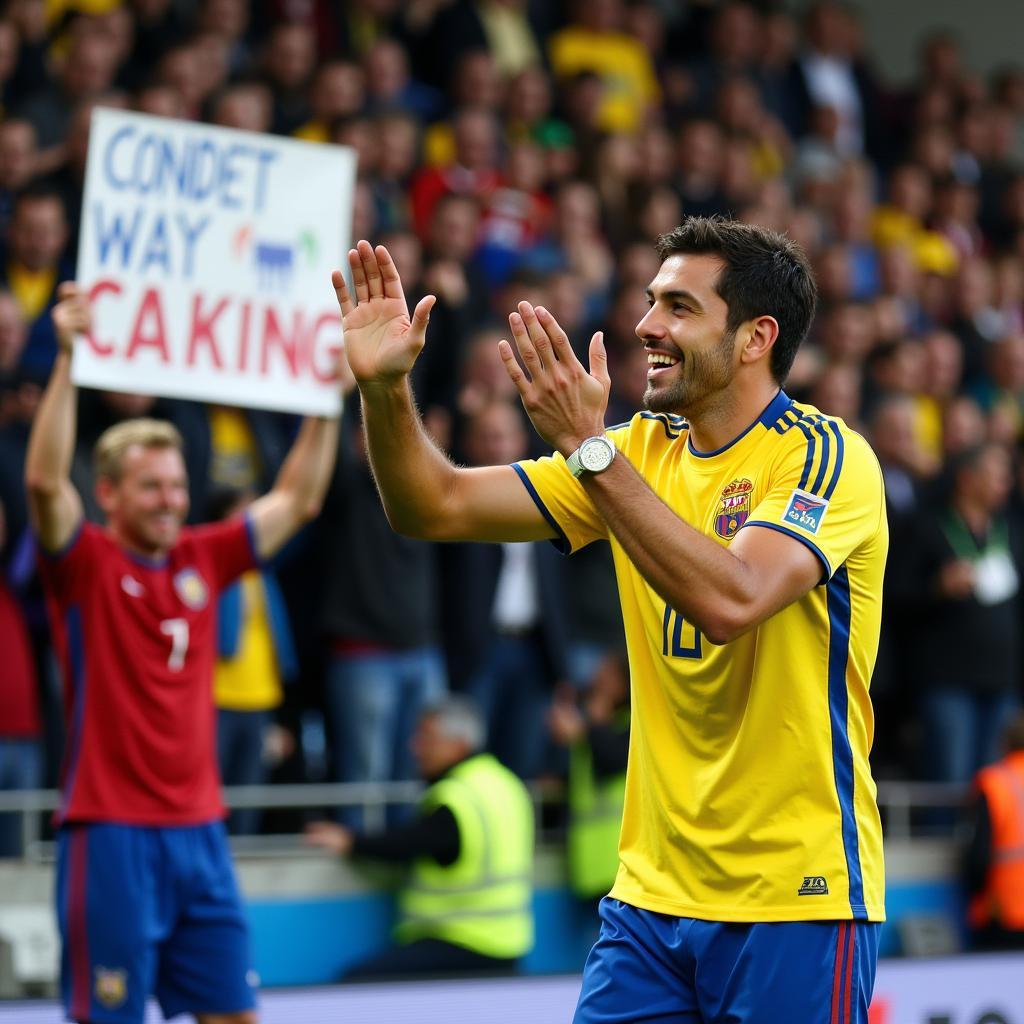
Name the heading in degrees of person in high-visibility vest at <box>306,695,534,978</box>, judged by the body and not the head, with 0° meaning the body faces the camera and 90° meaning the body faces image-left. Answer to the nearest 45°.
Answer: approximately 90°

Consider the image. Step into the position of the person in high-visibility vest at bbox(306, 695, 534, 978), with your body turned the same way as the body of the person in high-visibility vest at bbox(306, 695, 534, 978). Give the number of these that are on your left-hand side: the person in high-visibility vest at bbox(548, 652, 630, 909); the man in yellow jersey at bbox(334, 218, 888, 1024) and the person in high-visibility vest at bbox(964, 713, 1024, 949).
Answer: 1

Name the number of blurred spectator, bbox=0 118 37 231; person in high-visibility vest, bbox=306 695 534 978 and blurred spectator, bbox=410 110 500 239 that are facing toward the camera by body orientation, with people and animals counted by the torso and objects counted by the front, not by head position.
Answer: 2

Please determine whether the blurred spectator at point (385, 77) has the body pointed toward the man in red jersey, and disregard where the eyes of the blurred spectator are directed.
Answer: yes

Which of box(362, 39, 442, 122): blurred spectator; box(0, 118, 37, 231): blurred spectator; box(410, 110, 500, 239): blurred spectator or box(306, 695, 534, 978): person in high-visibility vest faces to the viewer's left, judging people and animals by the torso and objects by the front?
the person in high-visibility vest

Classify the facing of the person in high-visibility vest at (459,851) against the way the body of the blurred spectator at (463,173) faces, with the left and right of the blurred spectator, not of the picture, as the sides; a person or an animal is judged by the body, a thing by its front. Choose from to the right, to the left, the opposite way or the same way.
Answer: to the right

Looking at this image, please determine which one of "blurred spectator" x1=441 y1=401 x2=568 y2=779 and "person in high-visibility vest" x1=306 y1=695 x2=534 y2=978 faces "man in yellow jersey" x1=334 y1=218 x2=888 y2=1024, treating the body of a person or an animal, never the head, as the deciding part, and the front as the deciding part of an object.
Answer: the blurred spectator
